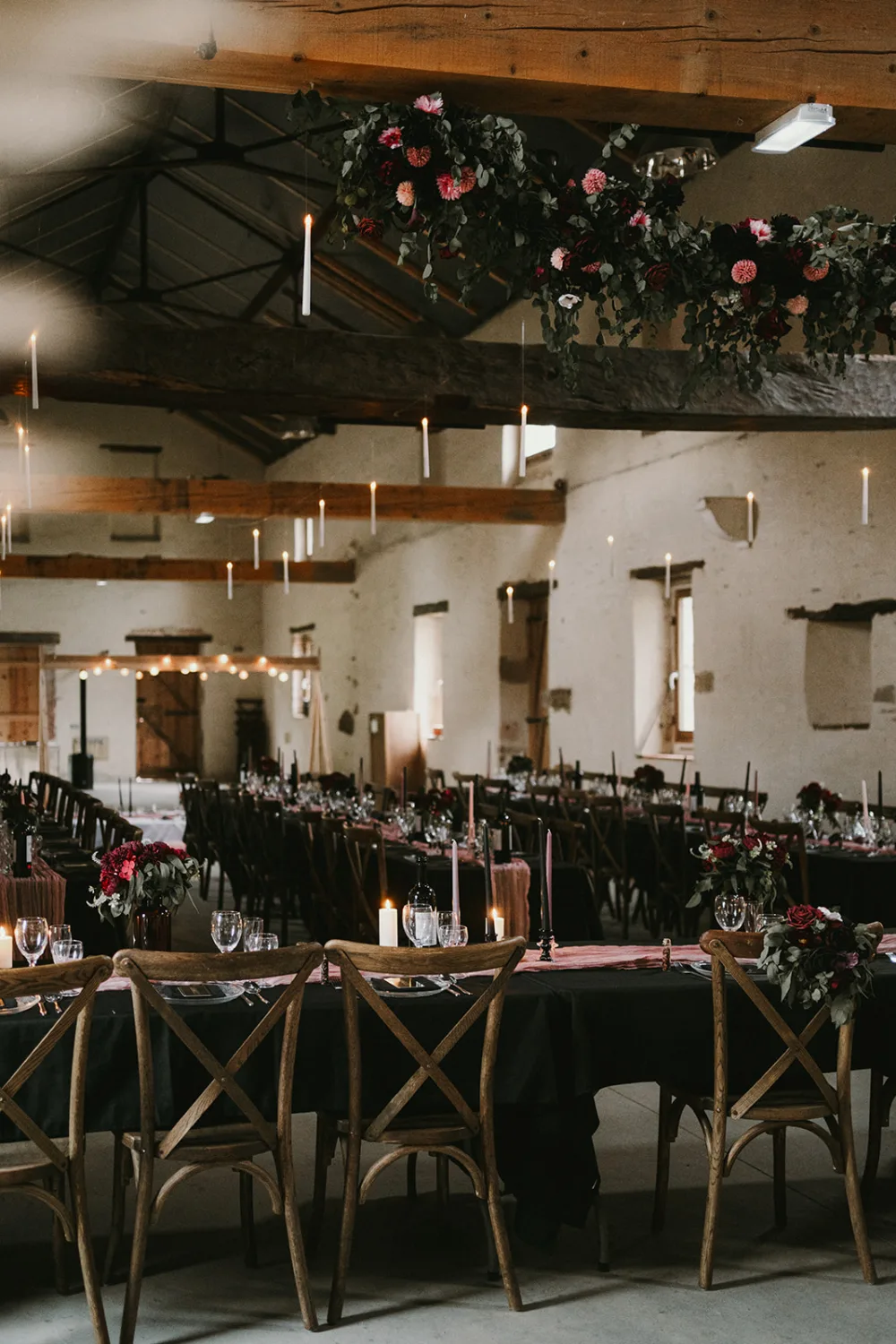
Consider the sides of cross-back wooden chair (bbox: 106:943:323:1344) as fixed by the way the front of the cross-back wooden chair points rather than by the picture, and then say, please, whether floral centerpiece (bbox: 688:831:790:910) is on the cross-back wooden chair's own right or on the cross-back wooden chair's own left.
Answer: on the cross-back wooden chair's own right

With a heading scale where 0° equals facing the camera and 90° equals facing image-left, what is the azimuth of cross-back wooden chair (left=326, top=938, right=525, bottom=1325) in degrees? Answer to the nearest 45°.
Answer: approximately 180°

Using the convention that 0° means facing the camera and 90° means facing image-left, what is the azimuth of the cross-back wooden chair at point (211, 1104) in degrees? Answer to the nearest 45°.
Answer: approximately 180°

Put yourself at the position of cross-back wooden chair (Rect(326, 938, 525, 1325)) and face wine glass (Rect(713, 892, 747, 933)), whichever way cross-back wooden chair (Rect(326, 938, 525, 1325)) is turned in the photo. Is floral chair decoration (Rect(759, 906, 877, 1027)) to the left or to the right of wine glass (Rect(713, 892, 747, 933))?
right

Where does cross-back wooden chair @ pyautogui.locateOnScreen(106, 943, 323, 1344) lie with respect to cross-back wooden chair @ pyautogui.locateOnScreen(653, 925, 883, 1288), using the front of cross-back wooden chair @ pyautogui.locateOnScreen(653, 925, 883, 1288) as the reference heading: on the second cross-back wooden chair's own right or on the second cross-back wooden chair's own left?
on the second cross-back wooden chair's own left

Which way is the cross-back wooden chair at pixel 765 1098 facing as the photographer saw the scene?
facing away from the viewer and to the left of the viewer

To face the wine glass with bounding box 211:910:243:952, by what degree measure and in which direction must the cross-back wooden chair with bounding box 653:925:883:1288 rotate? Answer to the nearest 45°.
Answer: approximately 45° to its left

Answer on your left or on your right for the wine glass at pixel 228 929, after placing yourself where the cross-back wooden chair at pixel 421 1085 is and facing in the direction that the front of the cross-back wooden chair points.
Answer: on your left

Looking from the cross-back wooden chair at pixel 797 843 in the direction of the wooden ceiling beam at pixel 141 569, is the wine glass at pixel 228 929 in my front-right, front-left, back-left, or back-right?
back-left

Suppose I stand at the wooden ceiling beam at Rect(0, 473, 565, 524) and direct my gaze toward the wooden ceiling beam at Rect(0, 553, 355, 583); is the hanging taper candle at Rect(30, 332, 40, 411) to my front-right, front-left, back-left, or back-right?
back-left

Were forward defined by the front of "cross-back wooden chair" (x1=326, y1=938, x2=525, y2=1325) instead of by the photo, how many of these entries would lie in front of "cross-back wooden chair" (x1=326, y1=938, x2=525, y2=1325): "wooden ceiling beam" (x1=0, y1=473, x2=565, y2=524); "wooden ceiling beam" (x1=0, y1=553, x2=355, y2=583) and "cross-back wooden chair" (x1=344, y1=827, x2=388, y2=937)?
3

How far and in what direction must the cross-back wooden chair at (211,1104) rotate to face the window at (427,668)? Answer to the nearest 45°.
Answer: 0° — it already faces it

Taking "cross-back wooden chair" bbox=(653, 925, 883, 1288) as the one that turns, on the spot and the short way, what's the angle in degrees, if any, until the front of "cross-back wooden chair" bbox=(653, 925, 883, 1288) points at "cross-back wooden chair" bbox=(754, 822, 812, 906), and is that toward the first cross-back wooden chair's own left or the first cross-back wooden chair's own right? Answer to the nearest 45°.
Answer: approximately 45° to the first cross-back wooden chair's own right

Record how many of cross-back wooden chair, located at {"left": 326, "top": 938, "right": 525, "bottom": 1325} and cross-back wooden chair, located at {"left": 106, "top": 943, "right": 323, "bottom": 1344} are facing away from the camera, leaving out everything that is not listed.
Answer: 2
